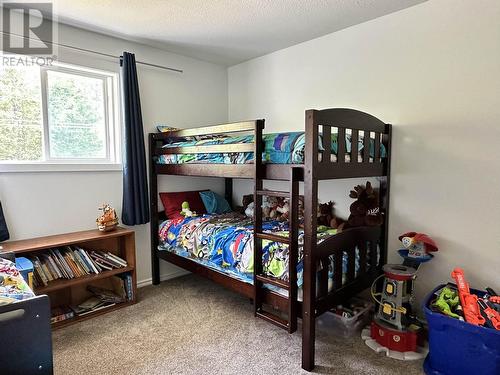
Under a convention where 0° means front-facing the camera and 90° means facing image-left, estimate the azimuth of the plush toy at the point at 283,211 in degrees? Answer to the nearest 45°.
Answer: approximately 45°

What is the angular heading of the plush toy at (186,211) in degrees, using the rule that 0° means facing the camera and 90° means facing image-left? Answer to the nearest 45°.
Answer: approximately 315°

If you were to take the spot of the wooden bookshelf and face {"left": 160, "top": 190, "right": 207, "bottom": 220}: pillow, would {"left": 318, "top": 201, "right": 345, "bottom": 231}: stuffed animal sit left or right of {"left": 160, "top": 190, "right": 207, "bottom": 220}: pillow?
right

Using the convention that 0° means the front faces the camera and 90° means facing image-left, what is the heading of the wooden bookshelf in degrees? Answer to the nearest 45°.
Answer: approximately 315°

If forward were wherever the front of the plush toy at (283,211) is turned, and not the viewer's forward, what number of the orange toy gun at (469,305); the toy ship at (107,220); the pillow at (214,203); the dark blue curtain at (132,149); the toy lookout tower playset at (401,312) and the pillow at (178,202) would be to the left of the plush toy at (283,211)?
2

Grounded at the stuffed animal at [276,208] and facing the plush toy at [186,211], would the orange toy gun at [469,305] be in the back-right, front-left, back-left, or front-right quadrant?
back-left

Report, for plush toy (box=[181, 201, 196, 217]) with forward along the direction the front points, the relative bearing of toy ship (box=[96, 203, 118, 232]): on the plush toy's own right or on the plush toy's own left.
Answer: on the plush toy's own right

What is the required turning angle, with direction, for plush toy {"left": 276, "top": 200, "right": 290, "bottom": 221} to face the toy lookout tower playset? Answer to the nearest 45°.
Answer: approximately 90° to its left

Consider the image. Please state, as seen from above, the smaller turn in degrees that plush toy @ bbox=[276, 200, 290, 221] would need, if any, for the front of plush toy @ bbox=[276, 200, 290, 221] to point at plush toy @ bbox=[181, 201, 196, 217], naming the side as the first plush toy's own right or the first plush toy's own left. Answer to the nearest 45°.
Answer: approximately 45° to the first plush toy's own right

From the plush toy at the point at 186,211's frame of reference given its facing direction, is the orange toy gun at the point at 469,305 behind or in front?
in front
